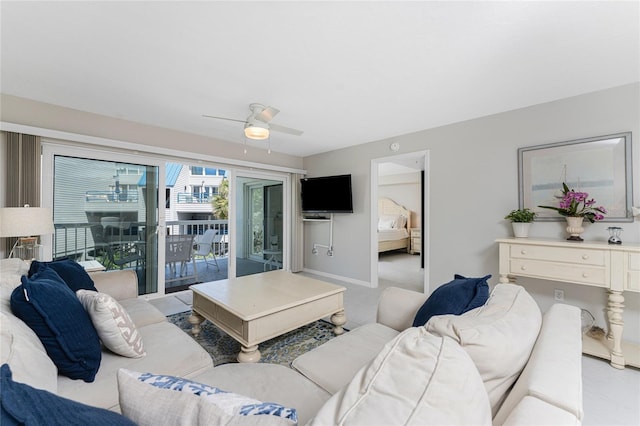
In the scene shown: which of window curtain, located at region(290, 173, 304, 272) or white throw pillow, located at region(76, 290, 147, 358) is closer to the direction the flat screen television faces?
the white throw pillow

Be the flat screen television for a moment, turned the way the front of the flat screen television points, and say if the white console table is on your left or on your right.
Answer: on your left

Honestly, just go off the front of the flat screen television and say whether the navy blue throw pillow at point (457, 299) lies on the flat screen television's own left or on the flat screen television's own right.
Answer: on the flat screen television's own left

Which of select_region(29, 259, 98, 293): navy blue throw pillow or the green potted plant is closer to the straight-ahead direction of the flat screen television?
the navy blue throw pillow

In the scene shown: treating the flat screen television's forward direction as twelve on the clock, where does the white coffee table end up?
The white coffee table is roughly at 11 o'clock from the flat screen television.

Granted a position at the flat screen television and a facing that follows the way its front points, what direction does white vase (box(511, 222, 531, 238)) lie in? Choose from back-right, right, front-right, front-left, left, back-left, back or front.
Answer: left

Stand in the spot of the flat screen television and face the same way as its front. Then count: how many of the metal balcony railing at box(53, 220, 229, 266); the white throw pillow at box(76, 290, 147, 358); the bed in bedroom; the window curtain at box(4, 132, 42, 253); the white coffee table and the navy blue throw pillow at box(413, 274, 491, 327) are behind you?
1

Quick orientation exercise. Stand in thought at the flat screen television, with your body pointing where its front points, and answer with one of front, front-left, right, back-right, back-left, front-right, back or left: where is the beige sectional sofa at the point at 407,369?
front-left

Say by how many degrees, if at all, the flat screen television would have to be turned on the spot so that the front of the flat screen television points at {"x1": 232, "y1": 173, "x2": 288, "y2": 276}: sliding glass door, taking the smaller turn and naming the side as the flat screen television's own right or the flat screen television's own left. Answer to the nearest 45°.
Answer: approximately 45° to the flat screen television's own right

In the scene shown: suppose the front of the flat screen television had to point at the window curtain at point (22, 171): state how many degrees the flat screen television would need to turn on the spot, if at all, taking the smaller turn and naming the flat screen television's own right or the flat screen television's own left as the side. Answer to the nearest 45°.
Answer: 0° — it already faces it

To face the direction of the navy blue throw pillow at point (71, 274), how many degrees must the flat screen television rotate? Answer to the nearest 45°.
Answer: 0° — it already faces it

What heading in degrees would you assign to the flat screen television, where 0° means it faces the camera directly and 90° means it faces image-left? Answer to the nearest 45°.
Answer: approximately 45°

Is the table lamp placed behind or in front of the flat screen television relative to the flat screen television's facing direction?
in front

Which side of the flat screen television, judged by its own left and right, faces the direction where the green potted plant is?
left

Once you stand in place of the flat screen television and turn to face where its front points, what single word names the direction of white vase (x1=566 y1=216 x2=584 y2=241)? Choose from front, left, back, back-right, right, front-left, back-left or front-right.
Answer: left

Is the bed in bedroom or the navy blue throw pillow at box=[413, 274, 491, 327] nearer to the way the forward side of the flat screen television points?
the navy blue throw pillow

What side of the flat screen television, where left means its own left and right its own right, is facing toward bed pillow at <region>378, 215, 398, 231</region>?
back

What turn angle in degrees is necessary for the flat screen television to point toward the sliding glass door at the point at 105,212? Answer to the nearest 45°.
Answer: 0° — it already faces it

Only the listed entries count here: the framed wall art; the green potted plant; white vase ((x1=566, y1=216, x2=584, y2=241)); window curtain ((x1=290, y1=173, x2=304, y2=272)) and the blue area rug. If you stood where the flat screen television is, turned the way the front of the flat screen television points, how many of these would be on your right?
1
